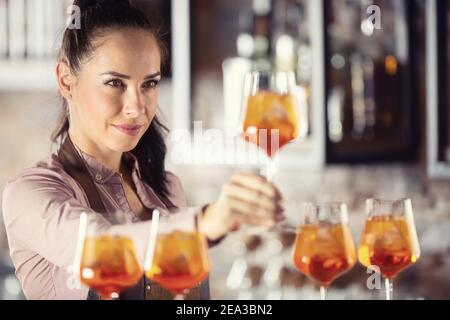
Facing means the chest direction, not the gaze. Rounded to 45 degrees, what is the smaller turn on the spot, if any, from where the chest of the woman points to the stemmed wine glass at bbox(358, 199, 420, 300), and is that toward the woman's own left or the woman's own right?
approximately 45° to the woman's own left

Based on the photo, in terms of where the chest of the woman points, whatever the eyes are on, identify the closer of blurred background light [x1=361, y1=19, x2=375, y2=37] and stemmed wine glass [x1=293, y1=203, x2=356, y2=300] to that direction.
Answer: the stemmed wine glass

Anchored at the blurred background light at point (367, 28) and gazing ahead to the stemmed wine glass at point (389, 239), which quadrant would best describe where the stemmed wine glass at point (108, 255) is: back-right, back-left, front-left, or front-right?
front-right

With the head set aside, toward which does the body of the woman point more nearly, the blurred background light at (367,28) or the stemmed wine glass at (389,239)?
the stemmed wine glass

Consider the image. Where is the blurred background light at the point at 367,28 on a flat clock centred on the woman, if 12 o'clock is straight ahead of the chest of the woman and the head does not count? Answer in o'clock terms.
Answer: The blurred background light is roughly at 9 o'clock from the woman.

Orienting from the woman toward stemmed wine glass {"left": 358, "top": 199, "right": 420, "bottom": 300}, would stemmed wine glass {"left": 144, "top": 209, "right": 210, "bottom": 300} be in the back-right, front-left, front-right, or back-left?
front-right

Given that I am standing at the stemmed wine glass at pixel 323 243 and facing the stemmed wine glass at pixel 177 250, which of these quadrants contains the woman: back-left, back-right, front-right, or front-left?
front-right

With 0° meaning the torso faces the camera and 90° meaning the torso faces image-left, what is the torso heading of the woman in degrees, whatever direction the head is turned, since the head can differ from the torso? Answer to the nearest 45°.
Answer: approximately 315°

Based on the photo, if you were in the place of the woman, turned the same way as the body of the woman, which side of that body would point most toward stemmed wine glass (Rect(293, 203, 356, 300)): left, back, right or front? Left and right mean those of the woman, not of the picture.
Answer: front

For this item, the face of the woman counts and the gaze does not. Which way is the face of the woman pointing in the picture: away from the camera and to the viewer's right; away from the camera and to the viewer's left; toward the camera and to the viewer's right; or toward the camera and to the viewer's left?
toward the camera and to the viewer's right
